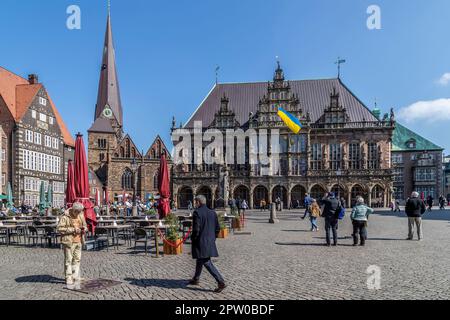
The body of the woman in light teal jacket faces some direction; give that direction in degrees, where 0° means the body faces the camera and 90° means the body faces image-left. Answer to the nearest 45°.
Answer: approximately 180°

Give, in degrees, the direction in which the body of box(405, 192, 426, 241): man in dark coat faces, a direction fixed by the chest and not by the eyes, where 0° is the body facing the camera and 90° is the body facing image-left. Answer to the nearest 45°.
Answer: approximately 180°

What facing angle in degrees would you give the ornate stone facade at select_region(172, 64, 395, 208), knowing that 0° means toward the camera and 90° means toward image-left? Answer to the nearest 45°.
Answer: approximately 0°

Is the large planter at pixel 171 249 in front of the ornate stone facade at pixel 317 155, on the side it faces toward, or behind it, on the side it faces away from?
in front

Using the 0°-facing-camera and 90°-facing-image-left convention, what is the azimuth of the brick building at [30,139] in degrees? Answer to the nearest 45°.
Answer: approximately 315°

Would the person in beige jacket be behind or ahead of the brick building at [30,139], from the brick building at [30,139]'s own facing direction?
ahead

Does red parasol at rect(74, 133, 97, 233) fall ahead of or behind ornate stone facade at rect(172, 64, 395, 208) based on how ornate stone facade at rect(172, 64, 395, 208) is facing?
ahead

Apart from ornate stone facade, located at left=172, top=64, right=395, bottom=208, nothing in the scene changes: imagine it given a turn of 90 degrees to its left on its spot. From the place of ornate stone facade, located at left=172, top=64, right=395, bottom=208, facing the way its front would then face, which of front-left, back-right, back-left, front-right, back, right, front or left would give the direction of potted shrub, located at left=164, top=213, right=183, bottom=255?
right

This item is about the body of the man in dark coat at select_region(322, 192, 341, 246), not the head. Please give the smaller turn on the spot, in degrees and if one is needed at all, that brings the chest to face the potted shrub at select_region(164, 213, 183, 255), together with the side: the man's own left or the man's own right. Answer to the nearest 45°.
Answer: approximately 135° to the man's own left

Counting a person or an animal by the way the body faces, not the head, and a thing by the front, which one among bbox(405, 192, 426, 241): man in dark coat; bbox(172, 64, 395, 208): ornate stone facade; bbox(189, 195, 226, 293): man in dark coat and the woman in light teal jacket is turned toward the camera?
the ornate stone facade

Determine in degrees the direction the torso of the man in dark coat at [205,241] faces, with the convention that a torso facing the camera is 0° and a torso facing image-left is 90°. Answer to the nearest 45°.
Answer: approximately 135°
